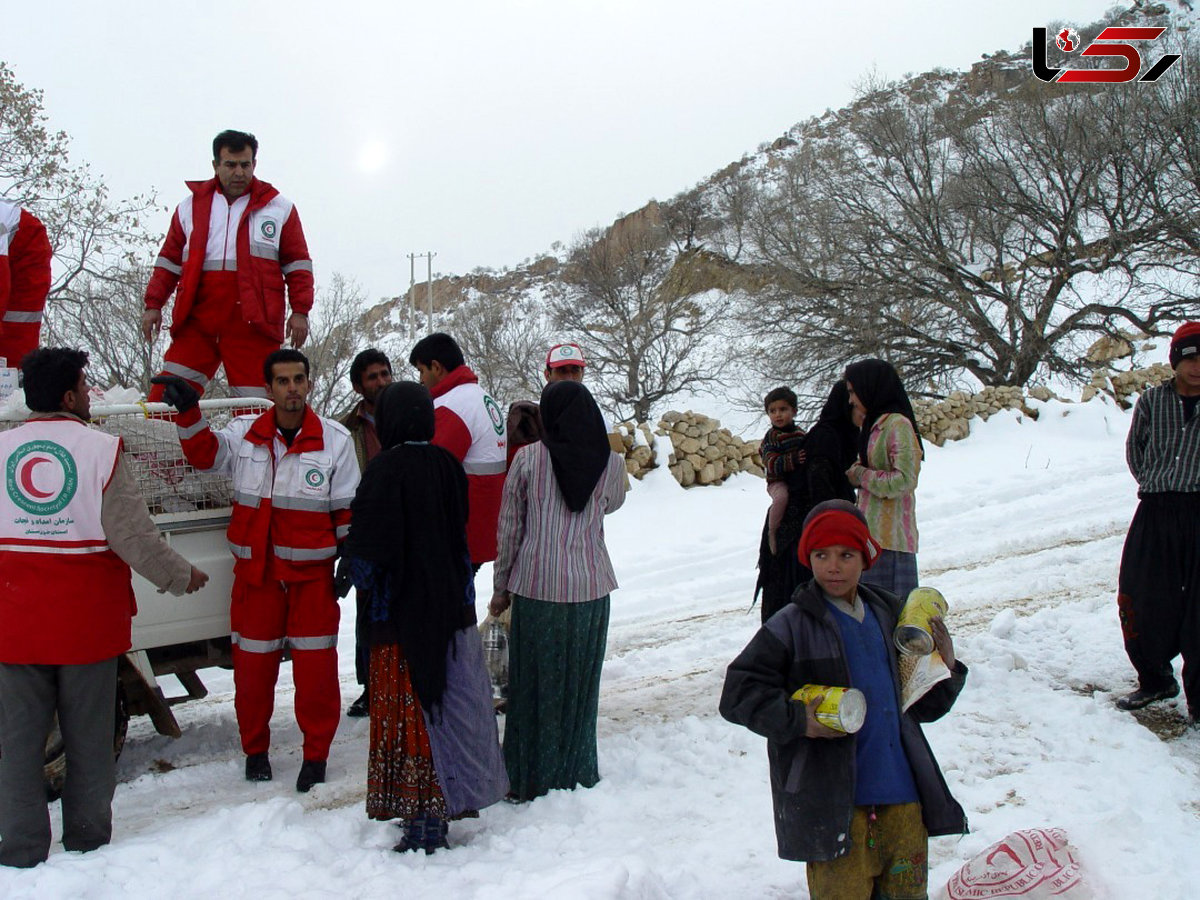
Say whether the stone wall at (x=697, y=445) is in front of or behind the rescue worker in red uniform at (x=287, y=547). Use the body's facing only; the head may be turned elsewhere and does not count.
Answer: behind

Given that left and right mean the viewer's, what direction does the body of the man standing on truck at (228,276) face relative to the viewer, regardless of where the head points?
facing the viewer

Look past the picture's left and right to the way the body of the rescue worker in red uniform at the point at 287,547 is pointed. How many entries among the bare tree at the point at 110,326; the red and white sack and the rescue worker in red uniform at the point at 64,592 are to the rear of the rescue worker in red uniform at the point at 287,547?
1

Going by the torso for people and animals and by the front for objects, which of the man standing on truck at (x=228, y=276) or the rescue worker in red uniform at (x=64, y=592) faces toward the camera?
the man standing on truck

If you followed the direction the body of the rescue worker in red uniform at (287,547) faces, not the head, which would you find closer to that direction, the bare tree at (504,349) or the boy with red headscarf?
the boy with red headscarf

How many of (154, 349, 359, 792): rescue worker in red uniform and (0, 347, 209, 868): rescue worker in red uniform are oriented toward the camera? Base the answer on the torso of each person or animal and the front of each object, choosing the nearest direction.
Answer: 1

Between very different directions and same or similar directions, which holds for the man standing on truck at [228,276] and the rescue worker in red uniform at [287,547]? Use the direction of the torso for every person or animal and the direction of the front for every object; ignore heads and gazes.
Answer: same or similar directions

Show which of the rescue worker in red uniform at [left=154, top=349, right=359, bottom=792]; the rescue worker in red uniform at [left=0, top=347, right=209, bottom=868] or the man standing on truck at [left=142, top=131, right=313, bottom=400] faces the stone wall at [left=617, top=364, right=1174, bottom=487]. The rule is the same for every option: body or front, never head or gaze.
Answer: the rescue worker in red uniform at [left=0, top=347, right=209, bottom=868]

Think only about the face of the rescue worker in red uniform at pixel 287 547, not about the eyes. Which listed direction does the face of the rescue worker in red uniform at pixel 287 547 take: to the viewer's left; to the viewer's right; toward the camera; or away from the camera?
toward the camera

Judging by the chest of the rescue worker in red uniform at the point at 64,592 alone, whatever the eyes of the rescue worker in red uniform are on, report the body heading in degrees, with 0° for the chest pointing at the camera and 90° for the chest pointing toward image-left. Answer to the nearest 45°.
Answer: approximately 225°

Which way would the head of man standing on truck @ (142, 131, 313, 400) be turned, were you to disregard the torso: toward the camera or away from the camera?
toward the camera

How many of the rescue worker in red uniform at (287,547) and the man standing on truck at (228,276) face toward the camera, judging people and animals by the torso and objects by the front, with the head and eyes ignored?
2

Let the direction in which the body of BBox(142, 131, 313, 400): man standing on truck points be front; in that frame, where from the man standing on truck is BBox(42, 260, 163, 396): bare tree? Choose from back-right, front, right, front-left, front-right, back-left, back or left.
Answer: back

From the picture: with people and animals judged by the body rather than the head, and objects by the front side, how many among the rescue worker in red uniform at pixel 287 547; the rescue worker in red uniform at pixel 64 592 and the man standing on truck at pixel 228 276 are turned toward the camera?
2
